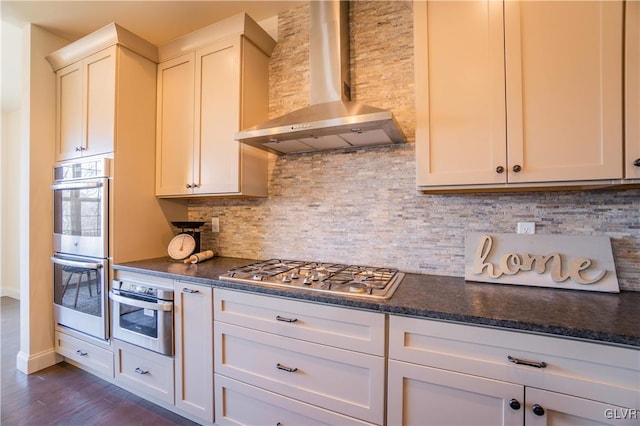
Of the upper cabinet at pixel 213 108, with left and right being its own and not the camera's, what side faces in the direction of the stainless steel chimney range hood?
left

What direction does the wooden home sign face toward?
toward the camera

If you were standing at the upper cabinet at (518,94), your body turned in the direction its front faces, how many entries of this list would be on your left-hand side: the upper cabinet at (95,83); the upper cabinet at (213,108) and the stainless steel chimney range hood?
0

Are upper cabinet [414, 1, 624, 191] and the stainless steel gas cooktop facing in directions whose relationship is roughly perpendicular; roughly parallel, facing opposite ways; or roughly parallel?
roughly parallel

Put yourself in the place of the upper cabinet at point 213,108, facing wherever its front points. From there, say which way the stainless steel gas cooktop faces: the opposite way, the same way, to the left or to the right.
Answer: the same way

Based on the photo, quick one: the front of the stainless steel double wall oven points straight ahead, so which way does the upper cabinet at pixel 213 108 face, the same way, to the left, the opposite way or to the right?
the same way

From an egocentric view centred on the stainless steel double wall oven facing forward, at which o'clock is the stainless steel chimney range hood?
The stainless steel chimney range hood is roughly at 9 o'clock from the stainless steel double wall oven.

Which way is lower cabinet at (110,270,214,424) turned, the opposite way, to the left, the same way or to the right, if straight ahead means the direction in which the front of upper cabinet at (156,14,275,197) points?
the same way

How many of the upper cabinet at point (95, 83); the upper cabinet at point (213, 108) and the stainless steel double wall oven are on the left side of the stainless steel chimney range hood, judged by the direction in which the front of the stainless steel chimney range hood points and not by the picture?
0

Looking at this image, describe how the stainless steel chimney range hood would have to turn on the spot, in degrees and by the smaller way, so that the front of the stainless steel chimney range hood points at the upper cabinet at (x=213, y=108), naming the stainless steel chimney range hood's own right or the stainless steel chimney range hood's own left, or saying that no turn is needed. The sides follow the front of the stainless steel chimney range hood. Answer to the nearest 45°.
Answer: approximately 45° to the stainless steel chimney range hood's own right

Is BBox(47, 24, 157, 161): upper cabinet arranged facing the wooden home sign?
no

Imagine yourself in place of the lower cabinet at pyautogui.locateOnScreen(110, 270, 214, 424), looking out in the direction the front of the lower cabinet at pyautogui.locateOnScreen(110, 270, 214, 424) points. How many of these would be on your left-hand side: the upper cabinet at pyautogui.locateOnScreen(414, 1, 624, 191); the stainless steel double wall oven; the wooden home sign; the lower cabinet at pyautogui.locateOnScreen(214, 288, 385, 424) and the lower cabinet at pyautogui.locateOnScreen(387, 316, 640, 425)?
4

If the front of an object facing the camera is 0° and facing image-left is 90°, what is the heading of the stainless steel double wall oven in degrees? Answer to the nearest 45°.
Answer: approximately 45°

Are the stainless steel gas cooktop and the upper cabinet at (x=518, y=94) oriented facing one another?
no

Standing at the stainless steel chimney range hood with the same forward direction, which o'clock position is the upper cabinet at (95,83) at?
The upper cabinet is roughly at 2 o'clock from the stainless steel chimney range hood.

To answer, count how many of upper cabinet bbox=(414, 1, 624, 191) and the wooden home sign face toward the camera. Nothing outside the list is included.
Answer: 2

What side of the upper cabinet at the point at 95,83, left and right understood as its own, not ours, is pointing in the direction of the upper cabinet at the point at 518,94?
left

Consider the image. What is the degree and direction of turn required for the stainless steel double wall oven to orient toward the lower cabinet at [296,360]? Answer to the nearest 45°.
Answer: approximately 90° to its left

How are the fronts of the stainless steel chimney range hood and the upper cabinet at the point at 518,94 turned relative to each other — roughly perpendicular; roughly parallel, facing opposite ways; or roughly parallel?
roughly parallel

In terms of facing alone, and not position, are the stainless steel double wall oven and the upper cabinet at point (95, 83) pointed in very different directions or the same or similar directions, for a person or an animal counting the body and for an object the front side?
same or similar directions

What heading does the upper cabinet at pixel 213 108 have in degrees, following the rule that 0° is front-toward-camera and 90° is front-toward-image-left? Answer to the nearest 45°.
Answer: approximately 45°
